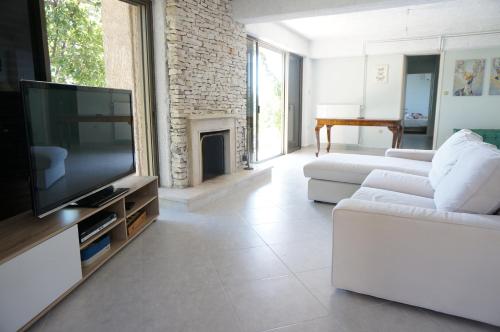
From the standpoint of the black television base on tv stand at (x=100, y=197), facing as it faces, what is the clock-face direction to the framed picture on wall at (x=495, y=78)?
The framed picture on wall is roughly at 10 o'clock from the black television base on tv stand.

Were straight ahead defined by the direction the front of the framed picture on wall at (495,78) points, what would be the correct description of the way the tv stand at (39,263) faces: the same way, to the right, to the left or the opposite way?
to the left

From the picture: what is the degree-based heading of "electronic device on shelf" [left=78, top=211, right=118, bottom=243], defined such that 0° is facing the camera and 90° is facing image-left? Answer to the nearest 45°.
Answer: approximately 315°

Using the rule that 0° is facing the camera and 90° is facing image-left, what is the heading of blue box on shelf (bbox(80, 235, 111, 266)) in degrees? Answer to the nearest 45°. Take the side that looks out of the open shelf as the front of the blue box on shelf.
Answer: approximately 315°

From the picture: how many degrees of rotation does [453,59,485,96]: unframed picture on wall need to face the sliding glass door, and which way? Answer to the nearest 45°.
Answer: approximately 45° to its right

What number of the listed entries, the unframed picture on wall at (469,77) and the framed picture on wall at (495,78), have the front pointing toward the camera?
2

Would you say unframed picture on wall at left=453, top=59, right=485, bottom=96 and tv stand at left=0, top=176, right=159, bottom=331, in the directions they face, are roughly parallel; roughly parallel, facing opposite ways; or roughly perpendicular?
roughly perpendicular

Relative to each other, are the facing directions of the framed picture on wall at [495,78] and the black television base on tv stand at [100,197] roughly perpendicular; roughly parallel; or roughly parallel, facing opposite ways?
roughly perpendicular
